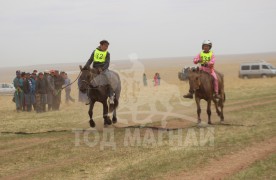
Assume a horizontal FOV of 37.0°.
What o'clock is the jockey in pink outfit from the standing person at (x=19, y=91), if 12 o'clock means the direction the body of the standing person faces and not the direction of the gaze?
The jockey in pink outfit is roughly at 11 o'clock from the standing person.

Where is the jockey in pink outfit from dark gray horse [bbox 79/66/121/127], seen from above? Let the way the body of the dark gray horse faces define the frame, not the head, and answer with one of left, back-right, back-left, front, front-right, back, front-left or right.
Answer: back-left

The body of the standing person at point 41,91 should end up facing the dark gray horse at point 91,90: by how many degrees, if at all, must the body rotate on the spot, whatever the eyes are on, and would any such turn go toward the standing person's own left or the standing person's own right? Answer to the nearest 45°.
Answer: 0° — they already face it

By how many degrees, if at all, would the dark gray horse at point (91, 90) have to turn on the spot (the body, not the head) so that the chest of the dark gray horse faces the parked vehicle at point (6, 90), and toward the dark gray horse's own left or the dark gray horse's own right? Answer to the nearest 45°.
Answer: approximately 135° to the dark gray horse's own right

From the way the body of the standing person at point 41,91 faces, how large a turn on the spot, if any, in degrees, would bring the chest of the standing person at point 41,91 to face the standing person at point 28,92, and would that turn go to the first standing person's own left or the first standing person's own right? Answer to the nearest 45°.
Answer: approximately 135° to the first standing person's own right

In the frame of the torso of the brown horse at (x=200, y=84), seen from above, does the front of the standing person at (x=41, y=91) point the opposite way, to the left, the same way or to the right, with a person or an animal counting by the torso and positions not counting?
the same way

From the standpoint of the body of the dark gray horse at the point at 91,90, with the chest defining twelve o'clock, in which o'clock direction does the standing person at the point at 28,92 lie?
The standing person is roughly at 4 o'clock from the dark gray horse.

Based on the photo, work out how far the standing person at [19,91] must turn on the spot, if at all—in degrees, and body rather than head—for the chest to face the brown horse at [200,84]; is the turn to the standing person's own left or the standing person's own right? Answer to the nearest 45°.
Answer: approximately 45° to the standing person's own left

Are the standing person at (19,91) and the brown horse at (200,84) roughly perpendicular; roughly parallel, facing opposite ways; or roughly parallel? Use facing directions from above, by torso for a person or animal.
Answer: roughly perpendicular

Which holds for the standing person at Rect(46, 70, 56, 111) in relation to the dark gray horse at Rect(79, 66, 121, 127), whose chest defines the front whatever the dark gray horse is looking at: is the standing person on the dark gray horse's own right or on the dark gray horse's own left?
on the dark gray horse's own right

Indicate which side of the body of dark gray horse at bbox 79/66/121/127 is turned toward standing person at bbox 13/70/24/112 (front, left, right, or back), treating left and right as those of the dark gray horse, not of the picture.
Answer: right

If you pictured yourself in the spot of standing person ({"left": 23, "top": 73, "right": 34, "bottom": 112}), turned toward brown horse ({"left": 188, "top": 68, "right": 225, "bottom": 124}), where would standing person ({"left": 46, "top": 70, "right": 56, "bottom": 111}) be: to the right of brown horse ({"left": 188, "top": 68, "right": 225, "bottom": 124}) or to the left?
left

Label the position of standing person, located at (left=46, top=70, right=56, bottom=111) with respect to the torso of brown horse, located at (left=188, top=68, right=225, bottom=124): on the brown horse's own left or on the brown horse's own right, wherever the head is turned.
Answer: on the brown horse's own right
